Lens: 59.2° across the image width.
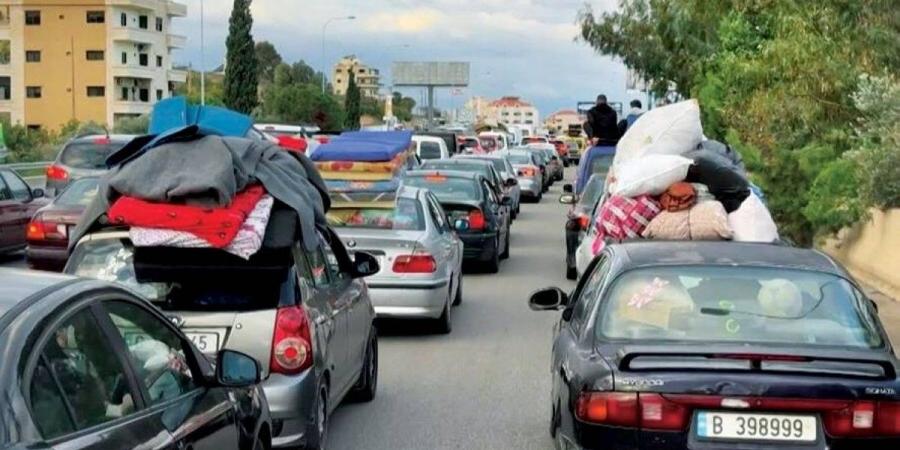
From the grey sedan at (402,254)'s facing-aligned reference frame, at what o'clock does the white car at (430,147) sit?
The white car is roughly at 12 o'clock from the grey sedan.

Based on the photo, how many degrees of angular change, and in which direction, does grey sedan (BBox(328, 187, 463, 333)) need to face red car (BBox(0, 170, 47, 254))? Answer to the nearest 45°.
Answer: approximately 45° to its left

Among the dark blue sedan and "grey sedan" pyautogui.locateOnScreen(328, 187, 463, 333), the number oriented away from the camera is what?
2

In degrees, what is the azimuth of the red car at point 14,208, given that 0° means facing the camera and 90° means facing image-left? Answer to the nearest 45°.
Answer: approximately 225°

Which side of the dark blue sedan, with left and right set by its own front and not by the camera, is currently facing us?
back

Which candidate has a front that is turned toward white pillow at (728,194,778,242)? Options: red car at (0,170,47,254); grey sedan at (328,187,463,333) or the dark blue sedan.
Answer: the dark blue sedan

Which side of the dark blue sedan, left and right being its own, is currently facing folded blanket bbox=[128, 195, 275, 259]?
left

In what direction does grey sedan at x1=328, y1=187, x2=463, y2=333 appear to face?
away from the camera
